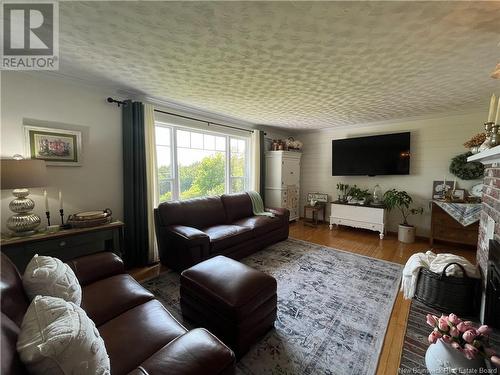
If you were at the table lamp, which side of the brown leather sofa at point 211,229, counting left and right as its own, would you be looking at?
right

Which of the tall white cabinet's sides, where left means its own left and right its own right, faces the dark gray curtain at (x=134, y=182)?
right

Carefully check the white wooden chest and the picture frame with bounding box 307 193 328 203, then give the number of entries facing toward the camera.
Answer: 2

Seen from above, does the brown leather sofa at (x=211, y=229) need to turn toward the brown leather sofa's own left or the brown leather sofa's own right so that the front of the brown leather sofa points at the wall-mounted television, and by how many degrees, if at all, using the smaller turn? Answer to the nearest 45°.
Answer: approximately 45° to the brown leather sofa's own left

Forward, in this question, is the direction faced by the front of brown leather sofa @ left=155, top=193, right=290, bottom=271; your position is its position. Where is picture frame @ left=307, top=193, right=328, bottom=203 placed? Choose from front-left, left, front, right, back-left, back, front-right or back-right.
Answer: left

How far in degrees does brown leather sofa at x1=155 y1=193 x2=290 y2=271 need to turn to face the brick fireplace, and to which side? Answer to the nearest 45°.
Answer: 0° — it already faces it

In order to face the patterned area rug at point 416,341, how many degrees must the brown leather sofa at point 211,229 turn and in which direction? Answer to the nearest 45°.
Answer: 0° — it already faces it

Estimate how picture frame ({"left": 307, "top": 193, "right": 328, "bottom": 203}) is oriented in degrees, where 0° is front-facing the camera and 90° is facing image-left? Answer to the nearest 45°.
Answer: approximately 0°

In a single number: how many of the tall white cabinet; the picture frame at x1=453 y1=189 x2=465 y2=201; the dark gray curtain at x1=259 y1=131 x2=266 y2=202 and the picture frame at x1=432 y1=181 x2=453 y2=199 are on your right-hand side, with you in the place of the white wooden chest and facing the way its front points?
2

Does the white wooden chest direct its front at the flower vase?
yes

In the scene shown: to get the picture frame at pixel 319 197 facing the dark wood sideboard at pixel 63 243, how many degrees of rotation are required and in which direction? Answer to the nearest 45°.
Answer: approximately 45° to its right
